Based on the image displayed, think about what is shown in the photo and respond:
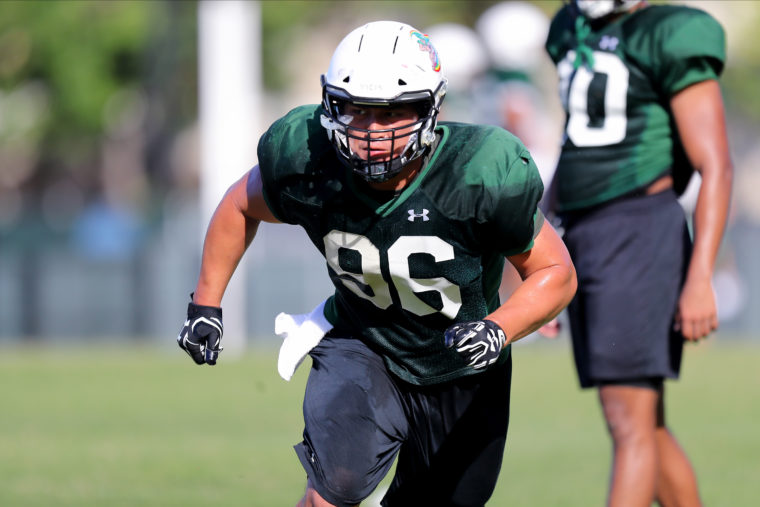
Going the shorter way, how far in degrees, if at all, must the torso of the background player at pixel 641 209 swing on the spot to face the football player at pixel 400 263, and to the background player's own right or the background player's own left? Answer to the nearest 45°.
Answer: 0° — they already face them

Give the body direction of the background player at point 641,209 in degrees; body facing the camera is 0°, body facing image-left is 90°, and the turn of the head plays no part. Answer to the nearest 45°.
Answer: approximately 45°
